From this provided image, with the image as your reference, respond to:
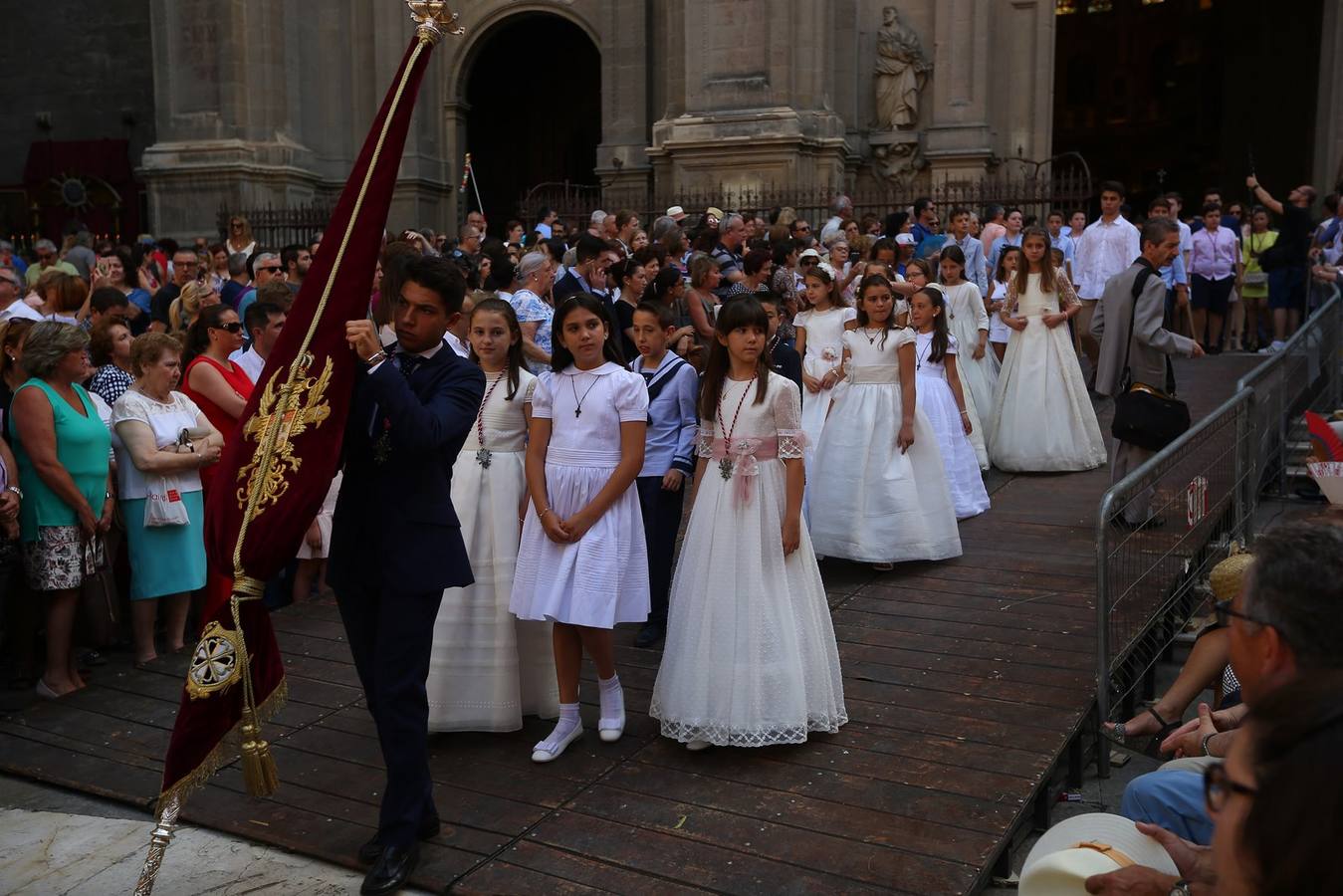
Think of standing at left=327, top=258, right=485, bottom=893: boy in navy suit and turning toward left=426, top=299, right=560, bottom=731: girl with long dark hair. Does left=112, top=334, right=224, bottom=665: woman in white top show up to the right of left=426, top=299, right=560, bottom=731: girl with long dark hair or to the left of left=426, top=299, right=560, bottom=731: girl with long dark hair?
left

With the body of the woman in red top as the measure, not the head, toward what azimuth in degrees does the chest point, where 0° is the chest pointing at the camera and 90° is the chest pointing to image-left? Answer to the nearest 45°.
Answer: approximately 270°

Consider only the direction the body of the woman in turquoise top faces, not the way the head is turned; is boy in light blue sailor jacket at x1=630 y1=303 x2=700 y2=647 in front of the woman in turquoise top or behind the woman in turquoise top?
in front

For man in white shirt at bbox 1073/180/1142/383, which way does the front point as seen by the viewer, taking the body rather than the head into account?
toward the camera

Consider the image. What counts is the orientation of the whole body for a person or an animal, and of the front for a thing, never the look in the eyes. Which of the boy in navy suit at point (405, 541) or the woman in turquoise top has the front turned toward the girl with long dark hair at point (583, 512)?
the woman in turquoise top

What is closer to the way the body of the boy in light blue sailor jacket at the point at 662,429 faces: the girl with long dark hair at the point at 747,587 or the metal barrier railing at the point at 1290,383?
the girl with long dark hair

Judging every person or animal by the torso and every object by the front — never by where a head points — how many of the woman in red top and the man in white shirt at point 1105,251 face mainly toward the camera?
1

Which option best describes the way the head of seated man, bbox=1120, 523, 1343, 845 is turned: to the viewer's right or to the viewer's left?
to the viewer's left

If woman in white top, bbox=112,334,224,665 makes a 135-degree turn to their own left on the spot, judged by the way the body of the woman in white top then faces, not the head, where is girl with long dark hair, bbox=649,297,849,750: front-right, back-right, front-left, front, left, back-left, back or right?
back-right

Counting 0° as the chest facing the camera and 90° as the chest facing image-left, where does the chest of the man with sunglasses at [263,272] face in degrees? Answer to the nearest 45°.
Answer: approximately 315°

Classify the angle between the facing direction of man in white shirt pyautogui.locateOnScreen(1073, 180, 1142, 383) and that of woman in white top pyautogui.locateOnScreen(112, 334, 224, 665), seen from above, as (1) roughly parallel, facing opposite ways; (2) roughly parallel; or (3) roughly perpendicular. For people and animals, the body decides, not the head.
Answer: roughly perpendicular

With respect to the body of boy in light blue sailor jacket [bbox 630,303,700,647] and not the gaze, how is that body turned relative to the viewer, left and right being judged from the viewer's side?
facing the viewer and to the left of the viewer

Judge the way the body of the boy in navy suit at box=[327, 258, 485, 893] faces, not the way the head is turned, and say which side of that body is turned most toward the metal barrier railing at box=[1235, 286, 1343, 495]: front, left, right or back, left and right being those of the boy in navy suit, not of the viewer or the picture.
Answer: back

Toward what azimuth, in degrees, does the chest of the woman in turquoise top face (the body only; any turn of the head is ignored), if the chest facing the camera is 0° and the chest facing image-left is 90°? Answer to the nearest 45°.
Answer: approximately 315°
